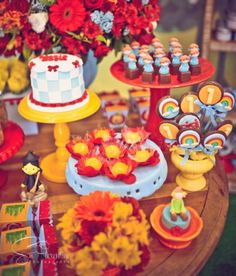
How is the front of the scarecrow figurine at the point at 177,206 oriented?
toward the camera

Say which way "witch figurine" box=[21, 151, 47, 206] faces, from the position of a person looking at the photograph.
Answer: facing the viewer

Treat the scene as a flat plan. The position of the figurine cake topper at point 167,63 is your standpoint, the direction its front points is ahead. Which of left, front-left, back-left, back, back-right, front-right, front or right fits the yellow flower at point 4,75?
right

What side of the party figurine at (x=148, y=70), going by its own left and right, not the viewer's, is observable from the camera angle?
front

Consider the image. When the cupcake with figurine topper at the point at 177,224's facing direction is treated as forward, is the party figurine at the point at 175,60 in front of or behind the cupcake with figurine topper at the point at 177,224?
behind

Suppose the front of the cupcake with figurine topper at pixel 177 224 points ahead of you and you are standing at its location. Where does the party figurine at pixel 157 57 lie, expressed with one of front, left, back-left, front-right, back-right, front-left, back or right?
back

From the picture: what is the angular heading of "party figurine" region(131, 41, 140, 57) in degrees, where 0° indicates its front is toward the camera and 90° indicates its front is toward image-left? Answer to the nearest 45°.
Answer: approximately 0°

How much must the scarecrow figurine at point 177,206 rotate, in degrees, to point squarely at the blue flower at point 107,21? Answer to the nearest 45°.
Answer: approximately 135° to its right

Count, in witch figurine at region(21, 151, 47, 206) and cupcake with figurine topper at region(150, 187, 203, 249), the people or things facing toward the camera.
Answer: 2
